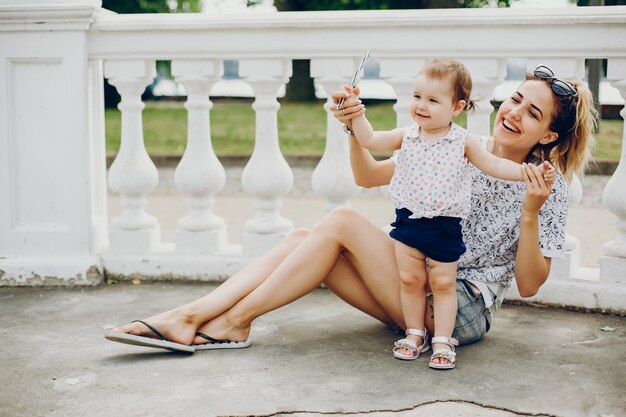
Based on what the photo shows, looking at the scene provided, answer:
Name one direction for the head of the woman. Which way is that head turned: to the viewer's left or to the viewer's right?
to the viewer's left

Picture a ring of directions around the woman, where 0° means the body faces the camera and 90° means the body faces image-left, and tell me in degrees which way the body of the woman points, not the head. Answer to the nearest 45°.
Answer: approximately 90°

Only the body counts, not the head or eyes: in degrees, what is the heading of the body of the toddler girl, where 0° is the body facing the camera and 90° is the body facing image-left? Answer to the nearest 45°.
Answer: approximately 0°

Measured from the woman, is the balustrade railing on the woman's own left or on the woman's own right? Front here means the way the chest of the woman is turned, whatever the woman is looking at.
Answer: on the woman's own right

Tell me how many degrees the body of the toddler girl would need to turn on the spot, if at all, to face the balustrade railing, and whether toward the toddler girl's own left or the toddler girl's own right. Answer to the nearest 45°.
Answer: approximately 135° to the toddler girl's own right
